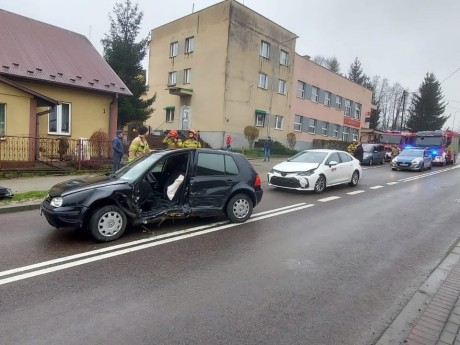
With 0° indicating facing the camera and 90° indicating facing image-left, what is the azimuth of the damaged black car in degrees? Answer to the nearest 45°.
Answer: approximately 90°

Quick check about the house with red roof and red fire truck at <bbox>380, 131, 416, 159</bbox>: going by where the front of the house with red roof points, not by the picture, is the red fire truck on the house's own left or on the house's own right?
on the house's own left

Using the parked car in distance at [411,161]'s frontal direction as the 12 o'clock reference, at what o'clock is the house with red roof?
The house with red roof is roughly at 12 o'clock from the parked car in distance.

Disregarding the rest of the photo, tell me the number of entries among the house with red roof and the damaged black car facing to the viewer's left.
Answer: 1

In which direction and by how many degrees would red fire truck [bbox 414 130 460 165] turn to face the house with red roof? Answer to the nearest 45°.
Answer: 0° — it already faces it

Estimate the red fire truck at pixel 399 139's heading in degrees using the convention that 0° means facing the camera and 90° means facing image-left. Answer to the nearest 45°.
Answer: approximately 45°

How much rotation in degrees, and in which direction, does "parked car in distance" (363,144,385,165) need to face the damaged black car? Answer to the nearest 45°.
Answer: approximately 45° to its left

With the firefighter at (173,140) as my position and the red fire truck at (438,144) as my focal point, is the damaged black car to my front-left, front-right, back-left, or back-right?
back-right

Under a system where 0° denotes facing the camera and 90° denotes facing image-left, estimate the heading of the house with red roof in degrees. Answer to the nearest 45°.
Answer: approximately 315°
